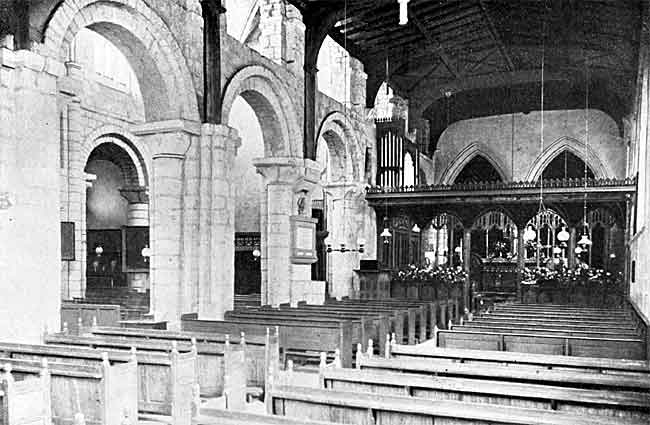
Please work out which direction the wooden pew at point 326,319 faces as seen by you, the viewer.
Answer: facing away from the viewer and to the right of the viewer

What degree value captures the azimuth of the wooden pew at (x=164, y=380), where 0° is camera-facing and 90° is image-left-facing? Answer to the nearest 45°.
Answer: approximately 225°

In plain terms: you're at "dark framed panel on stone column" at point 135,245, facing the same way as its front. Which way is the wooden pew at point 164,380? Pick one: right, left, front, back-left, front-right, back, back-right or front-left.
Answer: front

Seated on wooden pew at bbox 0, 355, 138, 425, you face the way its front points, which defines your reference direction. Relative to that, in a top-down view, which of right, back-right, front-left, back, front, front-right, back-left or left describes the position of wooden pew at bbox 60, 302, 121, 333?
front-left

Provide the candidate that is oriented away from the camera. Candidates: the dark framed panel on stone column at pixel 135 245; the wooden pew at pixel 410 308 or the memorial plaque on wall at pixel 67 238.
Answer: the wooden pew

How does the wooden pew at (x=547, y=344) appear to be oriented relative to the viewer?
away from the camera

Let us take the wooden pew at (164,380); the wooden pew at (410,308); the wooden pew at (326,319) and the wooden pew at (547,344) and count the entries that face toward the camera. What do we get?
0

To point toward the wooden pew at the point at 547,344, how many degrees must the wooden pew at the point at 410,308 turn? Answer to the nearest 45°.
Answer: approximately 180°

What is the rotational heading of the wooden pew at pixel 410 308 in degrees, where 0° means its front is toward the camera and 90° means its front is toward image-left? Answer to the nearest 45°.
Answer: approximately 180°

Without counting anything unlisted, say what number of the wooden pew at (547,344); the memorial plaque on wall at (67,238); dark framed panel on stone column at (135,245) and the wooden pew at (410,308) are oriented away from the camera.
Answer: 2

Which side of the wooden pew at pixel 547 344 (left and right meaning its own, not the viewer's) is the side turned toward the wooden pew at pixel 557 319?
front
